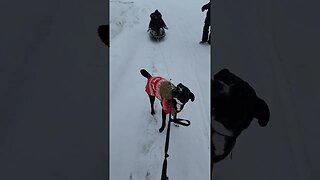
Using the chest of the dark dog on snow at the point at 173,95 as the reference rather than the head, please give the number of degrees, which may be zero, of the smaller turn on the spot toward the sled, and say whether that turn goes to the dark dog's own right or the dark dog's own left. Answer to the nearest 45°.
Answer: approximately 135° to the dark dog's own left

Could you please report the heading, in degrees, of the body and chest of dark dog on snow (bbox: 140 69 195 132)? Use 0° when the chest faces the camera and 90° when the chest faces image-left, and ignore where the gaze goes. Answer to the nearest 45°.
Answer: approximately 315°
